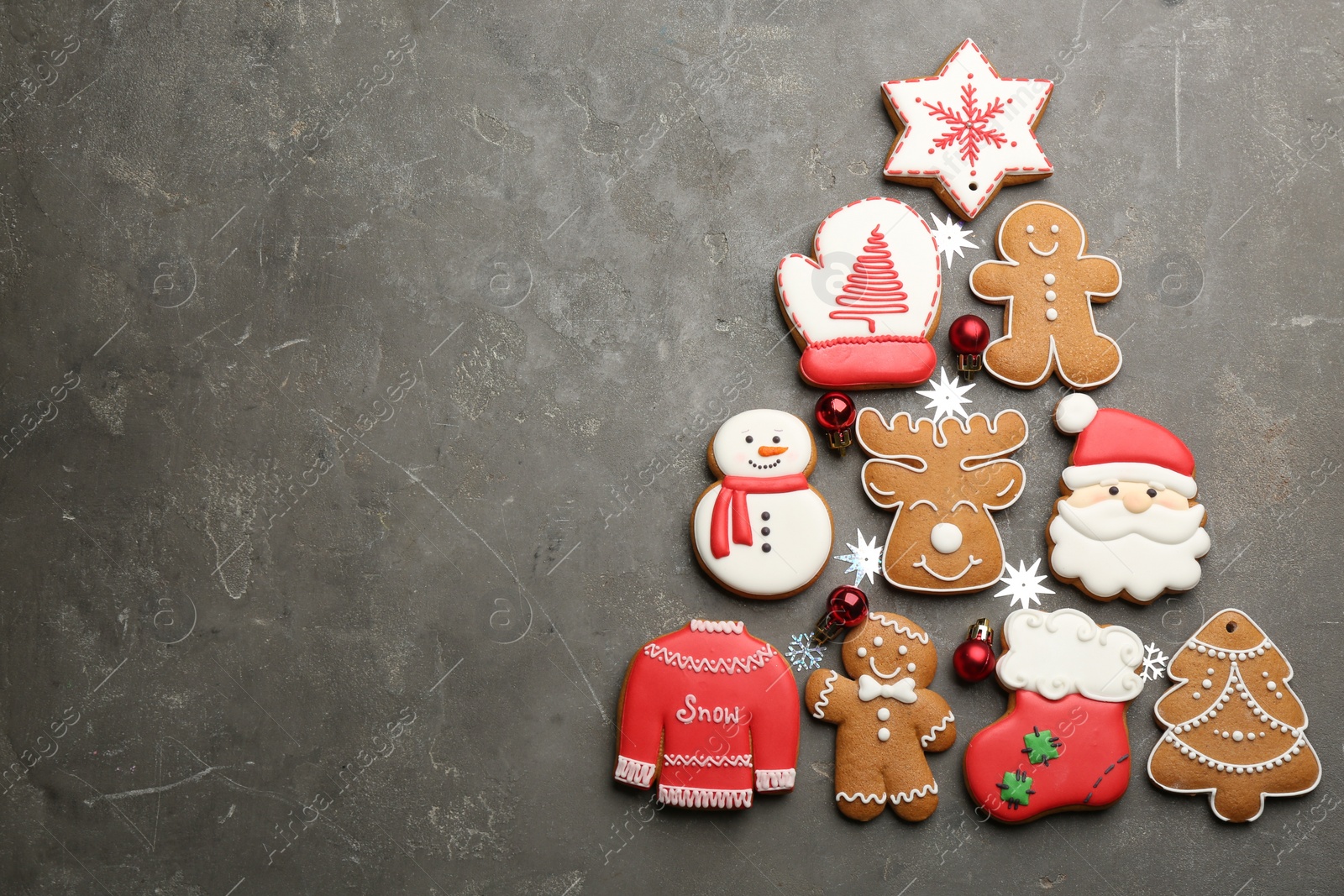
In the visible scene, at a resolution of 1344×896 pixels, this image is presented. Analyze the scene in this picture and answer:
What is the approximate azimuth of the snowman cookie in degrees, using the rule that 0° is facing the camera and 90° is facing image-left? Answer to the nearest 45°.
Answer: approximately 0°

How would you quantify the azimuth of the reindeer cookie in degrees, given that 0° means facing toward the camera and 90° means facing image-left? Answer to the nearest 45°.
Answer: approximately 0°

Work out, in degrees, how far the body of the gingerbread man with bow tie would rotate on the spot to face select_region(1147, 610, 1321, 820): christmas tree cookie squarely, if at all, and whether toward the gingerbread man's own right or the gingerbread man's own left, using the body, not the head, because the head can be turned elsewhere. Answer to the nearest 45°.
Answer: approximately 90° to the gingerbread man's own left
